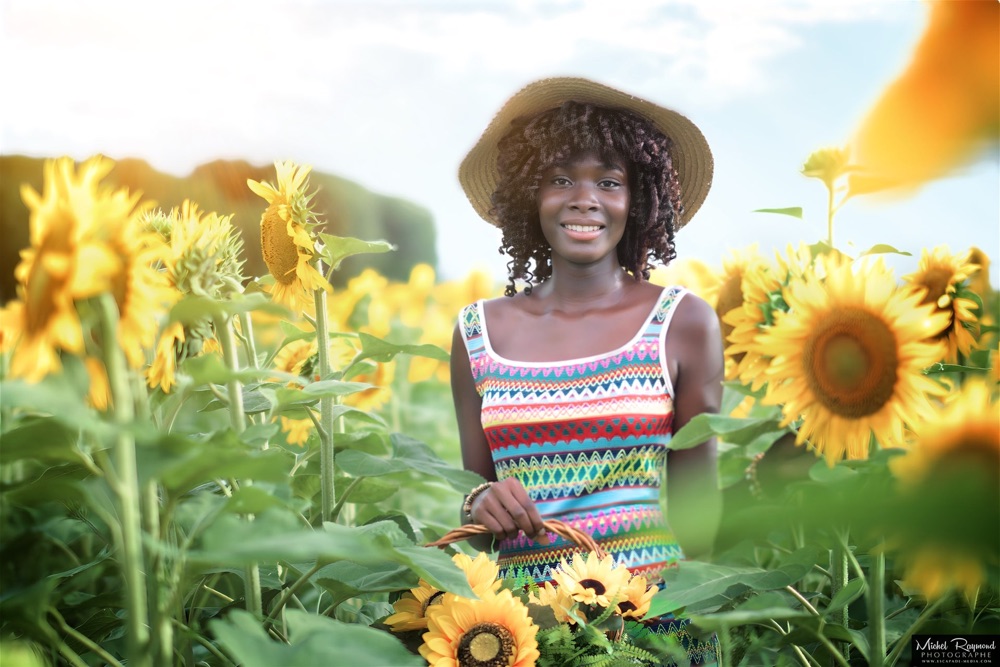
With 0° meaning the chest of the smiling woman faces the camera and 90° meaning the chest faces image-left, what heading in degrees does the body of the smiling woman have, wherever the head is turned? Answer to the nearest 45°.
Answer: approximately 0°

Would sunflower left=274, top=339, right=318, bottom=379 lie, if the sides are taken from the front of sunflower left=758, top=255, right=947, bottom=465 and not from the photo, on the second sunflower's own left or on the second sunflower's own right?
on the second sunflower's own right

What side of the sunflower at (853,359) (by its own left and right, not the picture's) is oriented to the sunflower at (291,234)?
right

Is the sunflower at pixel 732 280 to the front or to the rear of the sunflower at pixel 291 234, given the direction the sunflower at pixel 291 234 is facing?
to the rear

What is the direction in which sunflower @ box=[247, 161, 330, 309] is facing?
to the viewer's left

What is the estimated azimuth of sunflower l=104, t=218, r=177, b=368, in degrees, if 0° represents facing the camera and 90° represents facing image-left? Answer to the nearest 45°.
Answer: approximately 90°

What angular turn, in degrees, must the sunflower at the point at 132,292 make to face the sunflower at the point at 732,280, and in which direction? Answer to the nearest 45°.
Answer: approximately 135° to its right

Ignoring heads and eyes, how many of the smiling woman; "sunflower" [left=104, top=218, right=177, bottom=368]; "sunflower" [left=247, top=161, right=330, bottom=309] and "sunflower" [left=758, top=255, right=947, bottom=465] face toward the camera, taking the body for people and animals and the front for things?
2
